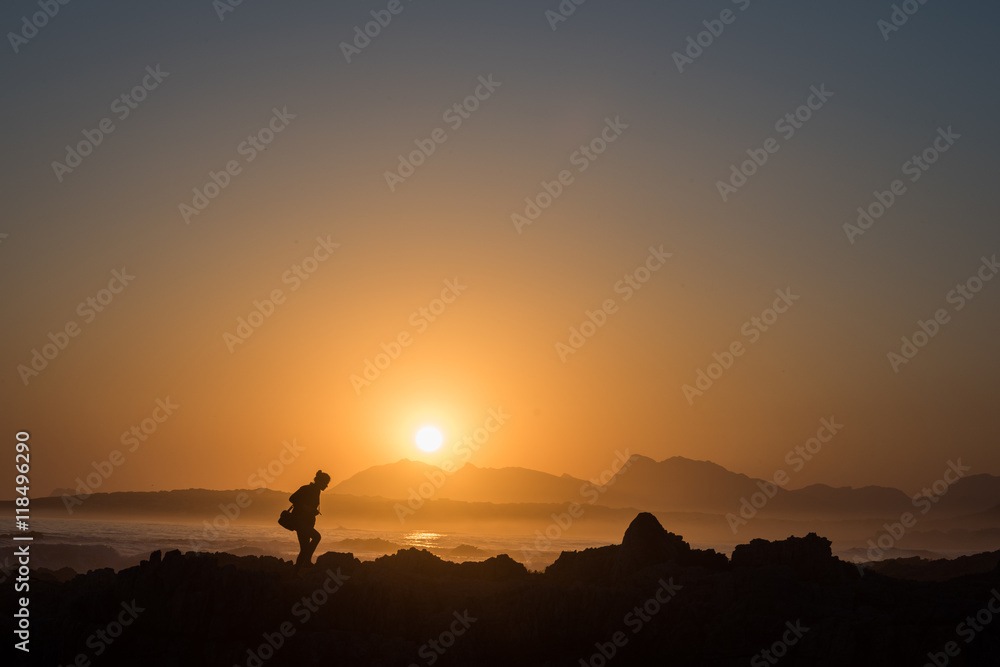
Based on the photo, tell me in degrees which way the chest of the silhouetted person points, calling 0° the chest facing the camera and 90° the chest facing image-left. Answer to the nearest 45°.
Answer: approximately 270°
